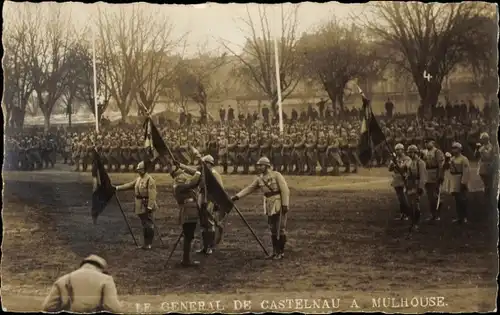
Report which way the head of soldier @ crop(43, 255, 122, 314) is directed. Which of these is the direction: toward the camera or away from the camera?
away from the camera

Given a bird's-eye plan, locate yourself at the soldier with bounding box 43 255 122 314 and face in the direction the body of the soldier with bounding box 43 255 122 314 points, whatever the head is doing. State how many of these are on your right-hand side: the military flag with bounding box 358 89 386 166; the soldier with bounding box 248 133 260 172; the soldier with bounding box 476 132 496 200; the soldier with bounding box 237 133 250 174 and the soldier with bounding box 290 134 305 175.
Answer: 5

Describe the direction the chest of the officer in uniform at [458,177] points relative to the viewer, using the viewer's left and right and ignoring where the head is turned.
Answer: facing the viewer and to the left of the viewer

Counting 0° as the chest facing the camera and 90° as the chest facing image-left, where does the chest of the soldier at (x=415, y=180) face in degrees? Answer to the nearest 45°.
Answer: approximately 45°

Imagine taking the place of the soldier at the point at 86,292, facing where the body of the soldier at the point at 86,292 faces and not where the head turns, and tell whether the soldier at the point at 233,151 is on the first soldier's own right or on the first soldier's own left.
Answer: on the first soldier's own right

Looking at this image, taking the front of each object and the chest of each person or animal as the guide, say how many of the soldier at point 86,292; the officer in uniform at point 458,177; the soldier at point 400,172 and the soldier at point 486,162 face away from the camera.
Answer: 1

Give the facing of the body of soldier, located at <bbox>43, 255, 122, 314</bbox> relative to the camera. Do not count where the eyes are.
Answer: away from the camera

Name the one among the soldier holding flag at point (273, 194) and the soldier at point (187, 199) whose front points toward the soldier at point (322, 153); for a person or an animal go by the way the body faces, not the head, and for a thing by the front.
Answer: the soldier at point (187, 199)

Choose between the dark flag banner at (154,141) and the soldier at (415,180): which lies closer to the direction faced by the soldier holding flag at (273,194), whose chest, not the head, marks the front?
the dark flag banner

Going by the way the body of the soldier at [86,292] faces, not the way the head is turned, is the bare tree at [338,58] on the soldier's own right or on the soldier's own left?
on the soldier's own right

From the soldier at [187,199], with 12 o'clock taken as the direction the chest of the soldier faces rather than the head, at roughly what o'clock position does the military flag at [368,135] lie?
The military flag is roughly at 12 o'clock from the soldier.

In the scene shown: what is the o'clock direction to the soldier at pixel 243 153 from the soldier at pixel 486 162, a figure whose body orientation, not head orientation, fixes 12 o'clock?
the soldier at pixel 243 153 is roughly at 1 o'clock from the soldier at pixel 486 162.

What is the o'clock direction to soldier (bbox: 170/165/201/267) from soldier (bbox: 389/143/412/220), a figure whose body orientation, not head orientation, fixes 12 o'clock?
soldier (bbox: 170/165/201/267) is roughly at 1 o'clock from soldier (bbox: 389/143/412/220).

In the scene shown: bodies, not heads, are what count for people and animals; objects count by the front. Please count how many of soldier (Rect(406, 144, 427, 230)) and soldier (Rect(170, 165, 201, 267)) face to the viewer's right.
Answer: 1
